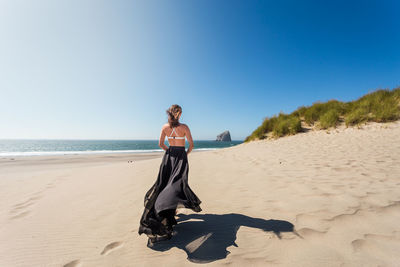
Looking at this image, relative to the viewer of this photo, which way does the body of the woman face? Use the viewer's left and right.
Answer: facing away from the viewer
